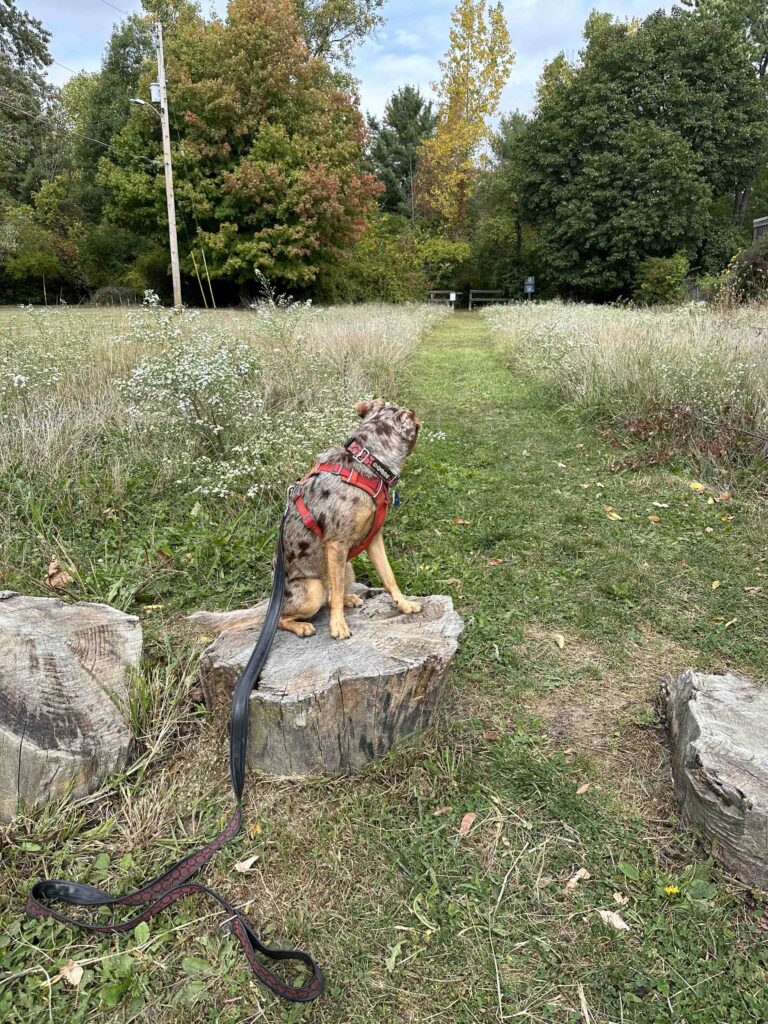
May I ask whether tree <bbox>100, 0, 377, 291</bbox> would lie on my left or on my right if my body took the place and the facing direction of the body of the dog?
on my left

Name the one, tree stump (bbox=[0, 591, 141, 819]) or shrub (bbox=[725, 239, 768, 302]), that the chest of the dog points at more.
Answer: the shrub

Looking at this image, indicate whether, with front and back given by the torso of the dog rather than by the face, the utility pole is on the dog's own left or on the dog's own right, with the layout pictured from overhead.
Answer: on the dog's own left

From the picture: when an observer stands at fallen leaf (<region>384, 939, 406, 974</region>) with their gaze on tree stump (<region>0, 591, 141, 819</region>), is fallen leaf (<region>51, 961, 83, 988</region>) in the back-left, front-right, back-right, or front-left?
front-left
